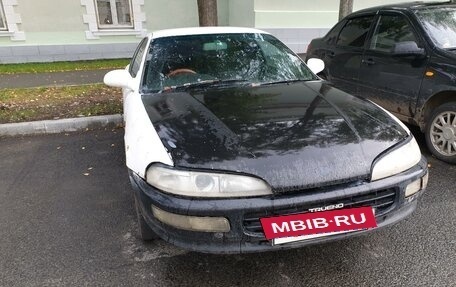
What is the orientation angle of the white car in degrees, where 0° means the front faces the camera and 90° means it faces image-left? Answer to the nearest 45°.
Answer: approximately 315°

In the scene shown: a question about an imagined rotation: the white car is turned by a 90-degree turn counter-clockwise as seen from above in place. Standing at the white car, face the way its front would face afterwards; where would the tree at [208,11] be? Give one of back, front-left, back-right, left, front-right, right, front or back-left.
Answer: front-left
